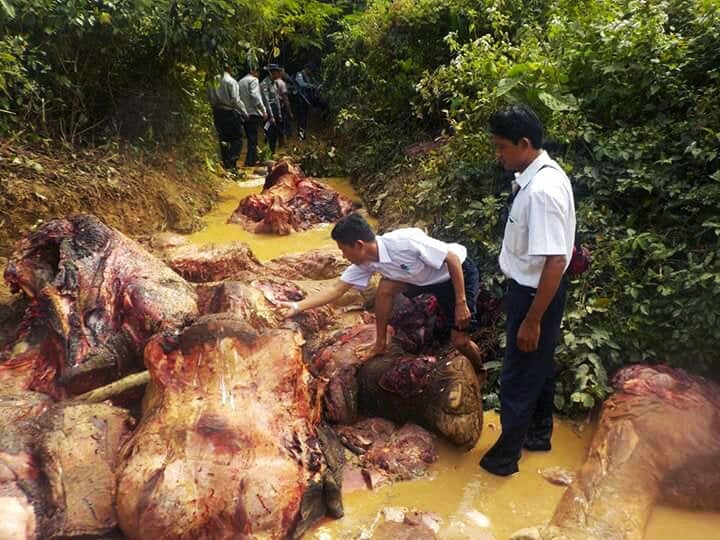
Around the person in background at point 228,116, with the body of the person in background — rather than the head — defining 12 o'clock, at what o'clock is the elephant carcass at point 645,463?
The elephant carcass is roughly at 4 o'clock from the person in background.

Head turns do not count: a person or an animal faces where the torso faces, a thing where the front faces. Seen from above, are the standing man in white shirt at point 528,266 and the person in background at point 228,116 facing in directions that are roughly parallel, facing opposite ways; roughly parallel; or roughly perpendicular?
roughly perpendicular

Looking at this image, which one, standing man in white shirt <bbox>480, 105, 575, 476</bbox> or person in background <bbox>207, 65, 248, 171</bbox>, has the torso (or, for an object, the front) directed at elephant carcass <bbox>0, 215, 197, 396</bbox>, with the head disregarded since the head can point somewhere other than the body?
the standing man in white shirt

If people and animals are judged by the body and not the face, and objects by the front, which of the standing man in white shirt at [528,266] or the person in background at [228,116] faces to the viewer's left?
the standing man in white shirt

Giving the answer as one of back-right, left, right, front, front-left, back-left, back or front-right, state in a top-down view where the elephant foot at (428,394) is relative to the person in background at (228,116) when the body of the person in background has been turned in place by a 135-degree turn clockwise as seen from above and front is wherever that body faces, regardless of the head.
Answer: front

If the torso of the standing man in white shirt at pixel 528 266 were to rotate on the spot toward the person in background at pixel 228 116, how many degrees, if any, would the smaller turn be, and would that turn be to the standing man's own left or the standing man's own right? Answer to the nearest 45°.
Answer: approximately 45° to the standing man's own right

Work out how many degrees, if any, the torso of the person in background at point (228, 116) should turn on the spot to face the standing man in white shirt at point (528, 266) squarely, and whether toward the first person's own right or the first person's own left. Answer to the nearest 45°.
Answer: approximately 135° to the first person's own right

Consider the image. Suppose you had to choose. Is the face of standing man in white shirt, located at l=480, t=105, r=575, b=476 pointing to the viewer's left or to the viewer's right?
to the viewer's left

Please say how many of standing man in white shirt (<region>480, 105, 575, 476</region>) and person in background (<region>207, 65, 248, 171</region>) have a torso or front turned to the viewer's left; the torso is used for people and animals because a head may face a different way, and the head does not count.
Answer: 1

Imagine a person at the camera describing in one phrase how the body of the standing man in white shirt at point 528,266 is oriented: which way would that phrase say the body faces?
to the viewer's left

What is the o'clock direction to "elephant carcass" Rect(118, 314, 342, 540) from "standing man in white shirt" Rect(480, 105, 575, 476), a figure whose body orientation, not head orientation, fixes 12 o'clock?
The elephant carcass is roughly at 11 o'clock from the standing man in white shirt.
